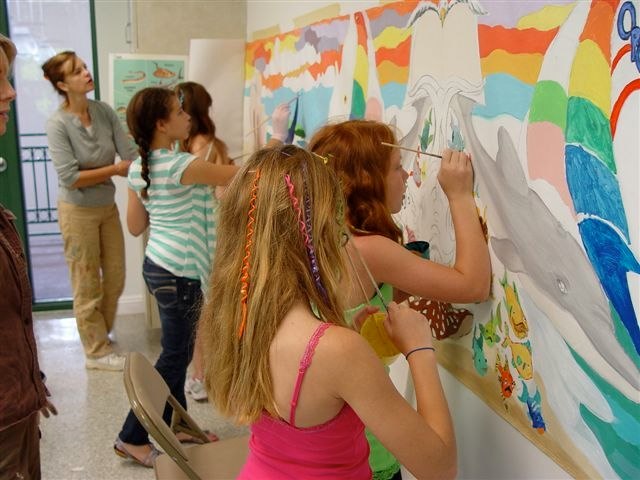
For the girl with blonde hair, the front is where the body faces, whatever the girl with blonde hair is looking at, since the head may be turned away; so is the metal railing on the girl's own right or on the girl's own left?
on the girl's own left

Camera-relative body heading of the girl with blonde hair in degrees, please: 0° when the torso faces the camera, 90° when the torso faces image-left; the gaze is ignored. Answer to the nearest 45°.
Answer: approximately 225°

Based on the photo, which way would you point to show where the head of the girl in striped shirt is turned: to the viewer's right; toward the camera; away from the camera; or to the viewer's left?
to the viewer's right

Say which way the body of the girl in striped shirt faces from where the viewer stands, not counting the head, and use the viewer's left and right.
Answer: facing away from the viewer and to the right of the viewer

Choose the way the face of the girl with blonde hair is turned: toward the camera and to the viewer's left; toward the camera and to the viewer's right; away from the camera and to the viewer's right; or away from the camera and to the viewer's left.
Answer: away from the camera and to the viewer's right

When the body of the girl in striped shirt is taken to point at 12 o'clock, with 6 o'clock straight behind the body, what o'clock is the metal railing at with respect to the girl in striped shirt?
The metal railing is roughly at 10 o'clock from the girl in striped shirt.

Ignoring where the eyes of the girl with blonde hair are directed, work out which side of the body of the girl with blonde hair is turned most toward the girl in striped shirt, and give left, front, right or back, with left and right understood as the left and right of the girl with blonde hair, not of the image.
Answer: left
